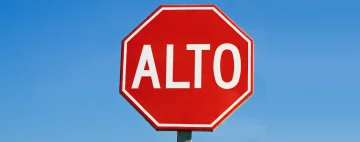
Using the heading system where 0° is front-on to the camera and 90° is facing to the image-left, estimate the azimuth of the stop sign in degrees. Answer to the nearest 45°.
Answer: approximately 0°
